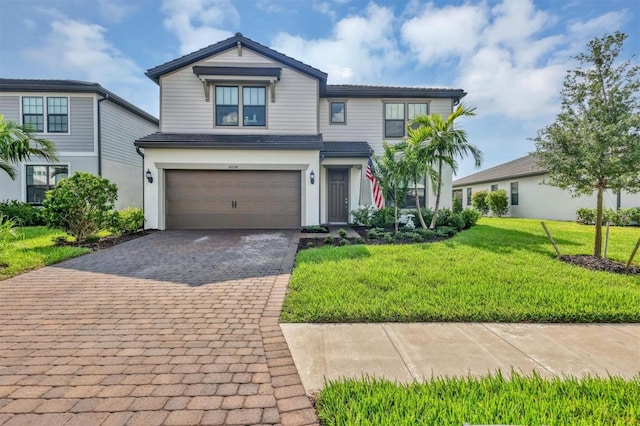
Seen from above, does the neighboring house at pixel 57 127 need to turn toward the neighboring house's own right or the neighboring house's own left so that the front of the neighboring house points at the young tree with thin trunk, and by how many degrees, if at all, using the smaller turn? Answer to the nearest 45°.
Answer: approximately 45° to the neighboring house's own left

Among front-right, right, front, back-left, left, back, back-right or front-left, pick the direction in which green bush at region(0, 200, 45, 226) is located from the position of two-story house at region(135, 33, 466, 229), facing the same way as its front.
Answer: right

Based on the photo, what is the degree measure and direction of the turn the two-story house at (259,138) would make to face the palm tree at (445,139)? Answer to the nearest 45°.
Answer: approximately 45° to its left

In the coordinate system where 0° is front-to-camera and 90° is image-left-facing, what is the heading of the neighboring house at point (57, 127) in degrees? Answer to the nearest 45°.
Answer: approximately 0°

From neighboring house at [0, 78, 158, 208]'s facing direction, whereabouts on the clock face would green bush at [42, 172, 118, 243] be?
The green bush is roughly at 12 o'clock from the neighboring house.

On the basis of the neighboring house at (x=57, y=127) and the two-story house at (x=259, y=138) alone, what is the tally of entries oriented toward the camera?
2

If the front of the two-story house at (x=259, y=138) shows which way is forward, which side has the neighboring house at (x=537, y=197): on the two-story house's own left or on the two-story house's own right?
on the two-story house's own left

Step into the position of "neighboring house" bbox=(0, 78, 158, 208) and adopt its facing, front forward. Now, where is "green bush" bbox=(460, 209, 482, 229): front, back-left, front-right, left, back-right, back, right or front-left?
front-left

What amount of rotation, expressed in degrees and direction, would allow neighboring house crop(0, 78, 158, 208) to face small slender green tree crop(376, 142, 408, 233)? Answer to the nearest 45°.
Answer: approximately 45° to its left

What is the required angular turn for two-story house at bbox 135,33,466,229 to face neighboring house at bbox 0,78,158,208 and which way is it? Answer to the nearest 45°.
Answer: approximately 90° to its right
